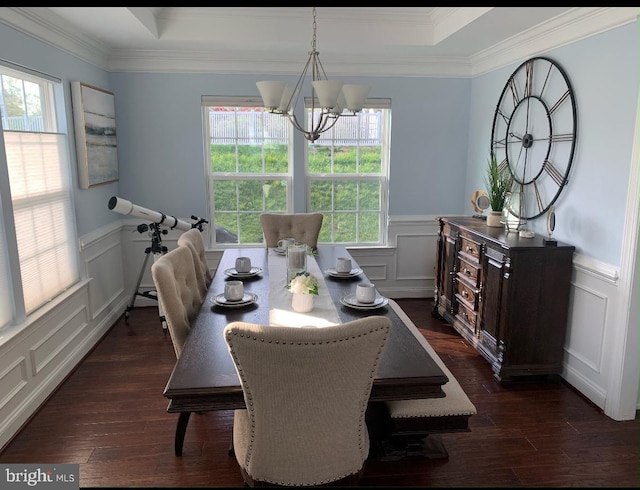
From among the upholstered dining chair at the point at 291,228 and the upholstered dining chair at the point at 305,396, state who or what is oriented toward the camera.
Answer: the upholstered dining chair at the point at 291,228

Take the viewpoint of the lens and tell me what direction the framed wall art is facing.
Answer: facing the viewer and to the right of the viewer

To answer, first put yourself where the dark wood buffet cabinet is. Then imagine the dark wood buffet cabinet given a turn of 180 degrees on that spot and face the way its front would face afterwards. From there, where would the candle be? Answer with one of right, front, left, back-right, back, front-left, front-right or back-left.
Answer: back

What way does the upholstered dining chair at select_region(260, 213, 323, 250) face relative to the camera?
toward the camera

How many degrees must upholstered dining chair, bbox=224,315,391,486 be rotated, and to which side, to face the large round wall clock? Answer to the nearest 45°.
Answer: approximately 45° to its right

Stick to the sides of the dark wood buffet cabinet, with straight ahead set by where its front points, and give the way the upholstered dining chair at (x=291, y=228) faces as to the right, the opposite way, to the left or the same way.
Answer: to the left

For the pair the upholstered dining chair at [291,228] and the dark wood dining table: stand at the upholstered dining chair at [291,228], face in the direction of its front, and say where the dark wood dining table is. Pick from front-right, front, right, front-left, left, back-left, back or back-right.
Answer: front

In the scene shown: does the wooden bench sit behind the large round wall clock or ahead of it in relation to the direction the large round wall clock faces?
ahead

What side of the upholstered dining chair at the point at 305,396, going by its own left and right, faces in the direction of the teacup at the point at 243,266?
front

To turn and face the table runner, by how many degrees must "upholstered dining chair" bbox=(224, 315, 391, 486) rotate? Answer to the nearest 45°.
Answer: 0° — it already faces it

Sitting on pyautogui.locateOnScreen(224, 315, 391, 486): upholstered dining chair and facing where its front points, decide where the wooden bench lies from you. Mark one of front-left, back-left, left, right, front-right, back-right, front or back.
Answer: front-right

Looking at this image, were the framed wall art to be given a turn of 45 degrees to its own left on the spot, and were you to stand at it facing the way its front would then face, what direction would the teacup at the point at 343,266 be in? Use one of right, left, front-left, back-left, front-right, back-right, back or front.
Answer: front-right

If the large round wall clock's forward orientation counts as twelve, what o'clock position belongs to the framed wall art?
The framed wall art is roughly at 1 o'clock from the large round wall clock.

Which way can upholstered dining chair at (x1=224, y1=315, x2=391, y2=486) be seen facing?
away from the camera

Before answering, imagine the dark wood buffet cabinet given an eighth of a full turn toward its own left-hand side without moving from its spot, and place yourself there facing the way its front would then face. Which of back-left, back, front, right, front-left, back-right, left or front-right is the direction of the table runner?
front-right

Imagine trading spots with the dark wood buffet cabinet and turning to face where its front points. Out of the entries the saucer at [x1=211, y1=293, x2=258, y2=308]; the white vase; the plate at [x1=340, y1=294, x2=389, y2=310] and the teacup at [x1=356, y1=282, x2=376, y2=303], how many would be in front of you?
4

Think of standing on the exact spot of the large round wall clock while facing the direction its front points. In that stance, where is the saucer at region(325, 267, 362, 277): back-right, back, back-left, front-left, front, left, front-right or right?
front

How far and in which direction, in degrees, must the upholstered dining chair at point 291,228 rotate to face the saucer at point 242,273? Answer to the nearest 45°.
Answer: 0° — it already faces it

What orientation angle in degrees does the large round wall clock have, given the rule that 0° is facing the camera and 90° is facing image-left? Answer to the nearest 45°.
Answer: approximately 45°

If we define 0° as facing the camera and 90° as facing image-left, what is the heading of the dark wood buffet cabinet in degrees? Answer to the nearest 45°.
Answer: approximately 45°

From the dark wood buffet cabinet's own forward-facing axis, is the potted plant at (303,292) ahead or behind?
ahead
